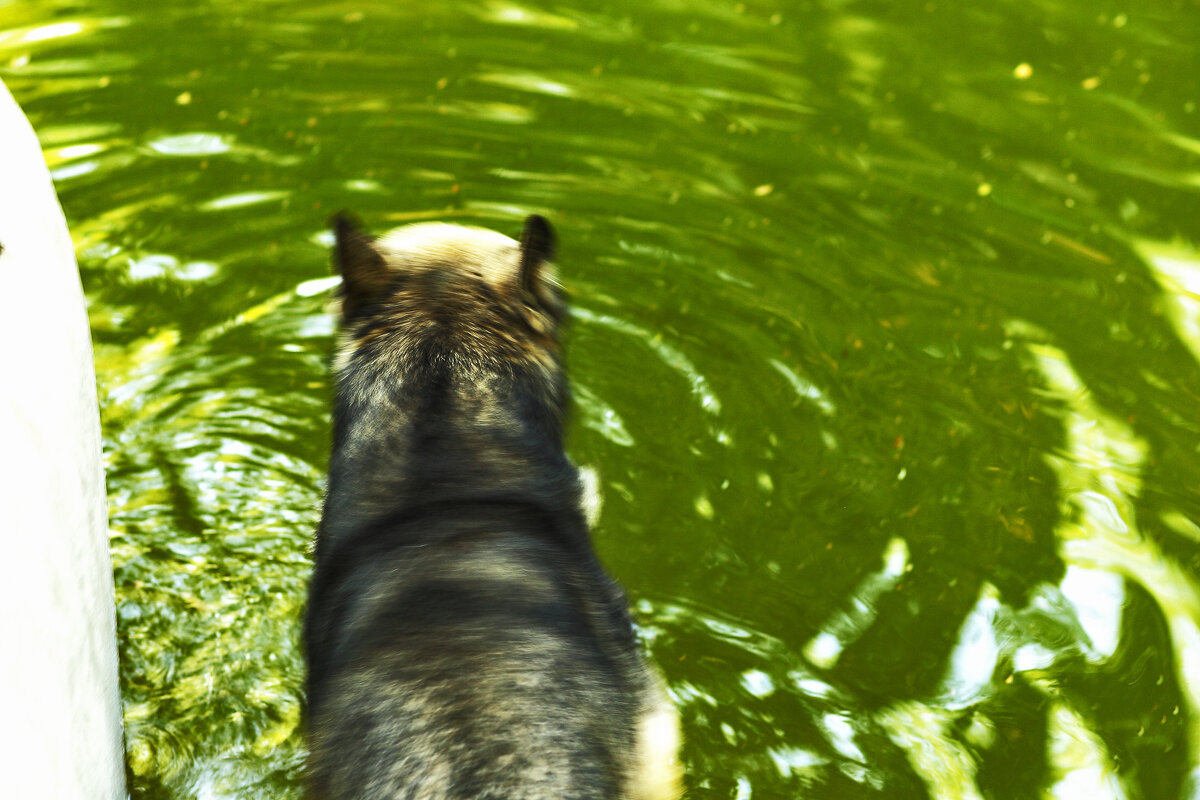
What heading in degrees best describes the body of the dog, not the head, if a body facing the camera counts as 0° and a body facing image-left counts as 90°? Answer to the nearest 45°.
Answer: approximately 180°
